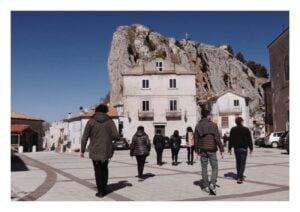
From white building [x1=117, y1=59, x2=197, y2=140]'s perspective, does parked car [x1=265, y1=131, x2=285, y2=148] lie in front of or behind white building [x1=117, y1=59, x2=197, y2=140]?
in front

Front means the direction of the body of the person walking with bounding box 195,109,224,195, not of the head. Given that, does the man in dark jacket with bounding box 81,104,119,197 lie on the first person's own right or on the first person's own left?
on the first person's own left

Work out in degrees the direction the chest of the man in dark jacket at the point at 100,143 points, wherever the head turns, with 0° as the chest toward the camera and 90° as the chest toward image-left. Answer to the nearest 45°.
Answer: approximately 180°

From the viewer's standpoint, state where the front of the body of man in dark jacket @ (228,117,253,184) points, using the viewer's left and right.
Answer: facing away from the viewer

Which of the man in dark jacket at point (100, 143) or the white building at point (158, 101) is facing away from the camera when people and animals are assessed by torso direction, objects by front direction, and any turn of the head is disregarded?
the man in dark jacket

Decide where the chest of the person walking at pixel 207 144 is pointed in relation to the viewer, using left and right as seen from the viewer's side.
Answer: facing away from the viewer

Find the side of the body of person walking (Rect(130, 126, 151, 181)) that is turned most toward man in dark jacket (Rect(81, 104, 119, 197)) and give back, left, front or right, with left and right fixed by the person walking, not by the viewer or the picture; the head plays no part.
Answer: back

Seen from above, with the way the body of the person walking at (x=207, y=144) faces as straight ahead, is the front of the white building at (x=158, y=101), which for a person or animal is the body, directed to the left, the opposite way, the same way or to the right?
the opposite way

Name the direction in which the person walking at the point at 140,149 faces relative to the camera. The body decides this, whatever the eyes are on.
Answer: away from the camera

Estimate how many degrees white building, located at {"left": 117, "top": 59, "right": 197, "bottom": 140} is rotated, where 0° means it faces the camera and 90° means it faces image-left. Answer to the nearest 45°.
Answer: approximately 0°
